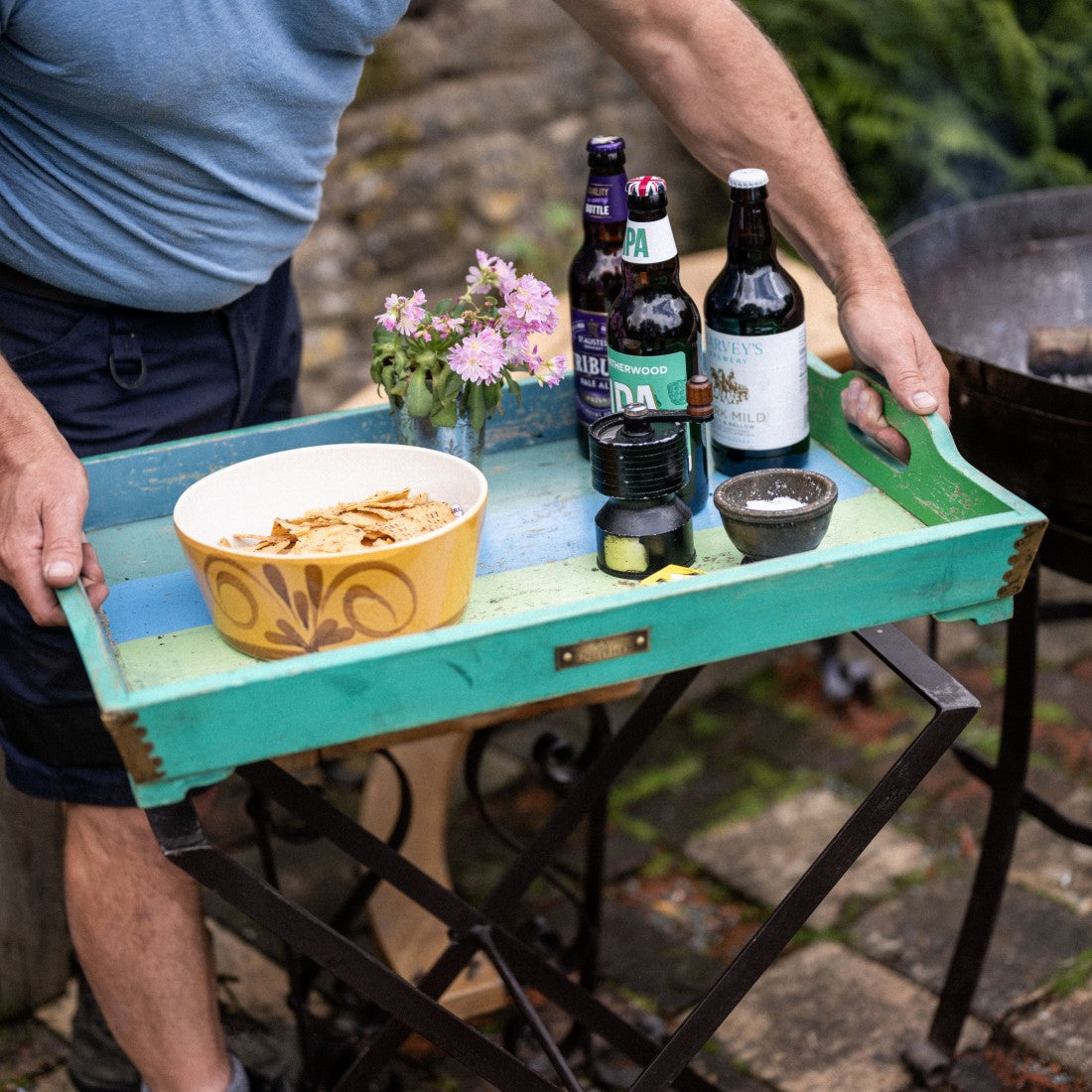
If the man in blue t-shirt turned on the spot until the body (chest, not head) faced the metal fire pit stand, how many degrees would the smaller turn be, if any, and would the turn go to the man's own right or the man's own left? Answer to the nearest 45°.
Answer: approximately 45° to the man's own left

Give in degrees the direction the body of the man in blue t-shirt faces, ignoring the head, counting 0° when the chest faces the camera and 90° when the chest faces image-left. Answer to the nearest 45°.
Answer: approximately 315°
